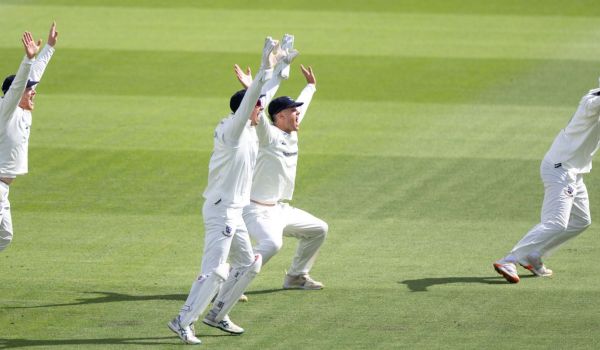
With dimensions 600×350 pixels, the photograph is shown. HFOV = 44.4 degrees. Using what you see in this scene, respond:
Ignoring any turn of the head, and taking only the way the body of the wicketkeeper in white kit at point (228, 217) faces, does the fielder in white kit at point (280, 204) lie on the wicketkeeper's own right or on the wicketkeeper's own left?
on the wicketkeeper's own left

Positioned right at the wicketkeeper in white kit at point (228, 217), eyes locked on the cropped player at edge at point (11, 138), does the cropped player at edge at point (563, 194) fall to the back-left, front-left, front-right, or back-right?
back-right

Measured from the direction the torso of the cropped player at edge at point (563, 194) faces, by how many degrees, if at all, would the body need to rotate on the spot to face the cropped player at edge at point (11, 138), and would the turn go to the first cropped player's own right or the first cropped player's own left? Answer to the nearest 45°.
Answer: approximately 180°

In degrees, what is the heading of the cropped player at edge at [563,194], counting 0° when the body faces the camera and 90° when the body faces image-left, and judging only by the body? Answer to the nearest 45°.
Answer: approximately 270°
